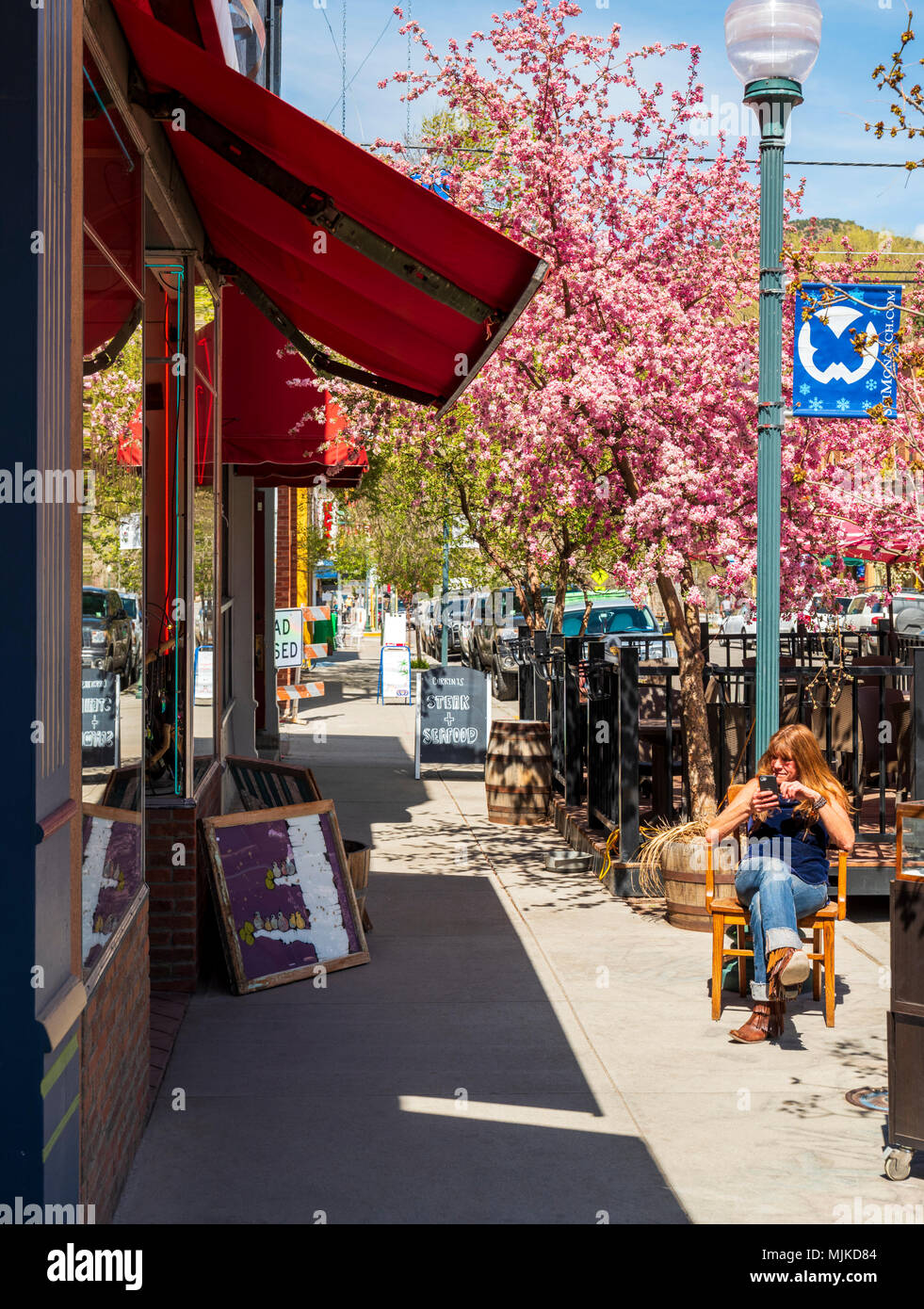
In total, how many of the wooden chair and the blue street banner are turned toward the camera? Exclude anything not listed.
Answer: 2

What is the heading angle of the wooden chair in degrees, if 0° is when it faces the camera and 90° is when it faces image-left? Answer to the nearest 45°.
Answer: approximately 0°

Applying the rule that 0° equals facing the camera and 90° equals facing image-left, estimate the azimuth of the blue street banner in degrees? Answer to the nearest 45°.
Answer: approximately 0°

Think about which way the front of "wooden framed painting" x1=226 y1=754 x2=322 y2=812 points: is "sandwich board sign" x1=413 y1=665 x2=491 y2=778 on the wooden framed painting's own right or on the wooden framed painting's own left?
on the wooden framed painting's own left

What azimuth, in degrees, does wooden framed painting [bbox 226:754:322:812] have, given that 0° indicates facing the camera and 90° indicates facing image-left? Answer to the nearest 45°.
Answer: approximately 315°
